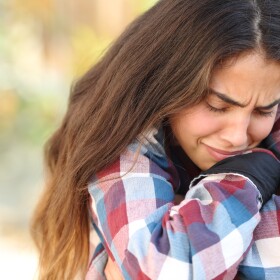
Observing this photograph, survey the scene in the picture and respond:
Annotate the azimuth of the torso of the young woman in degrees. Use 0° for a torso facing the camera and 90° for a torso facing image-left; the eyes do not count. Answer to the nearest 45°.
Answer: approximately 315°
